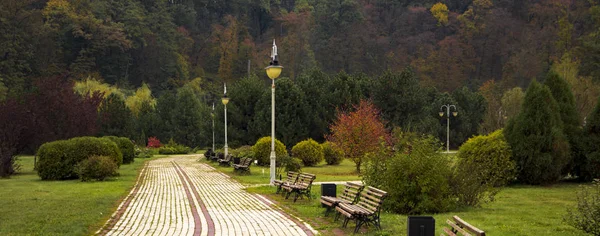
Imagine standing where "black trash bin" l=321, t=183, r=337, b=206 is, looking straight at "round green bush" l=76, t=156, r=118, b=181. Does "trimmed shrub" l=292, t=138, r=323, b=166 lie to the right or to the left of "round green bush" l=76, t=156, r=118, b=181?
right

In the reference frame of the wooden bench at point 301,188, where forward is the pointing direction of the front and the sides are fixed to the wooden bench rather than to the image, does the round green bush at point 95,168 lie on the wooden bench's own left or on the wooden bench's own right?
on the wooden bench's own right

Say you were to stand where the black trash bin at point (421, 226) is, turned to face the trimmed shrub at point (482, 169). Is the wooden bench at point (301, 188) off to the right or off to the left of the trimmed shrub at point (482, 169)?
left

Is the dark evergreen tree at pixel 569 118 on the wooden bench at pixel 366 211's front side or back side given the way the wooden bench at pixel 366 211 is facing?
on the back side

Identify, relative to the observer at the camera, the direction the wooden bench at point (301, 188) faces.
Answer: facing the viewer and to the left of the viewer

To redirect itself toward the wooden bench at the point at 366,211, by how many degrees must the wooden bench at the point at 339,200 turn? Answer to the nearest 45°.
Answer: approximately 45° to its left

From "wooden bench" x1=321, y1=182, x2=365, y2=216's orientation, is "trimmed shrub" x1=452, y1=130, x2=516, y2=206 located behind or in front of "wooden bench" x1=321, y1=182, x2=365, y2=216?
behind

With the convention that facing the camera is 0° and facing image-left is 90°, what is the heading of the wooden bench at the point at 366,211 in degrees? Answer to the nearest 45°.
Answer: approximately 45°

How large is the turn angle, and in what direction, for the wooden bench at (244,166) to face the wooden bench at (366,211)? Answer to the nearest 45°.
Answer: approximately 45° to its left

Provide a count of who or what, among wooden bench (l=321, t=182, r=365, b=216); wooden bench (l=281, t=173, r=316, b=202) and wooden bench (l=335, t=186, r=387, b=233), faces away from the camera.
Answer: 0
